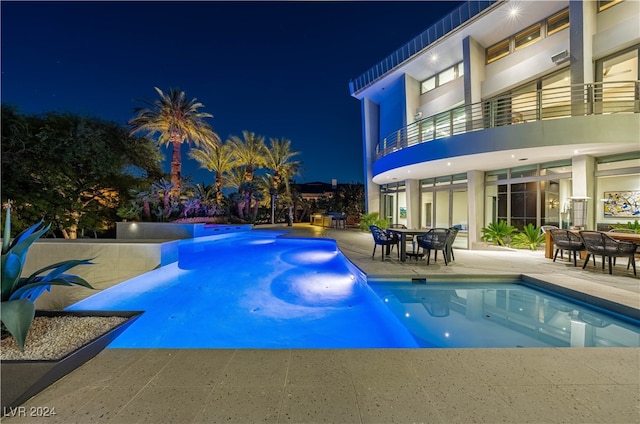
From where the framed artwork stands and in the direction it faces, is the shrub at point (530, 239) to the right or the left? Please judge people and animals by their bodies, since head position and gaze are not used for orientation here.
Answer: on its right

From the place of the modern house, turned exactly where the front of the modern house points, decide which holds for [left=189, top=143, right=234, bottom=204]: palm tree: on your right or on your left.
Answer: on your right

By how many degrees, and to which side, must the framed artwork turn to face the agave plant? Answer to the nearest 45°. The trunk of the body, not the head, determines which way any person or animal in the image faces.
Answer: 0° — it already faces it

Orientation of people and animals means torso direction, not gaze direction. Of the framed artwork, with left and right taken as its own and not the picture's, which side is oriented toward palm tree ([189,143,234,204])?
right

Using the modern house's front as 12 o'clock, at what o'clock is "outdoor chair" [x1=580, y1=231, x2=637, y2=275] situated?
The outdoor chair is roughly at 10 o'clock from the modern house.

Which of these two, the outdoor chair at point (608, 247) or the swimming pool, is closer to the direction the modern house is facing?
the swimming pool

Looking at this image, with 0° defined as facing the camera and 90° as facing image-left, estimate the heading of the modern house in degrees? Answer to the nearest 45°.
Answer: approximately 45°

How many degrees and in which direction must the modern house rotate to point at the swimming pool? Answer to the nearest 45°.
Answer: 0° — it already faces it

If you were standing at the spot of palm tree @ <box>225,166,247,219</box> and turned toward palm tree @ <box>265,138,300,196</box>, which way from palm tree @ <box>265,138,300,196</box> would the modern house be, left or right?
right

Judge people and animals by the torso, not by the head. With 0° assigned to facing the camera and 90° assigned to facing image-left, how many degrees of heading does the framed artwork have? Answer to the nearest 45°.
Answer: approximately 0°
